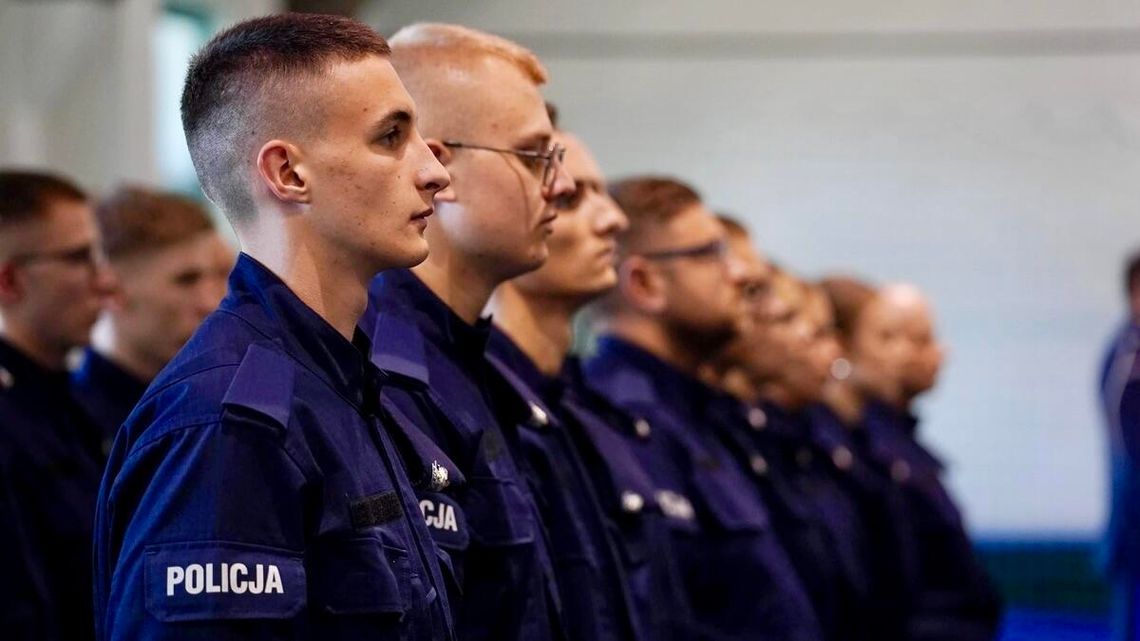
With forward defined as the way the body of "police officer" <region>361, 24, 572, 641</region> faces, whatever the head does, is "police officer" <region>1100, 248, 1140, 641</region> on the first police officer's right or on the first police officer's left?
on the first police officer's left

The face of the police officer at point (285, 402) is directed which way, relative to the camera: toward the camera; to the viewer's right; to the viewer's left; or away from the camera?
to the viewer's right

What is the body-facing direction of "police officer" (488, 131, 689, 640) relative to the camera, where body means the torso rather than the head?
to the viewer's right

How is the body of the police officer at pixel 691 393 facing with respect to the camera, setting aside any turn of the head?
to the viewer's right

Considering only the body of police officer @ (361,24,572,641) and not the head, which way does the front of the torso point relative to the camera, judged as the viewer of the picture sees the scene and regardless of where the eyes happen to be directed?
to the viewer's right

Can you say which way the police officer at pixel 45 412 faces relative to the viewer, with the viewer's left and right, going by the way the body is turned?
facing to the right of the viewer

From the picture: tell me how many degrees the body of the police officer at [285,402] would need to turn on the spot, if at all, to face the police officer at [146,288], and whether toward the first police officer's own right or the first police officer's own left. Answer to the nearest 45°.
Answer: approximately 90° to the first police officer's own left

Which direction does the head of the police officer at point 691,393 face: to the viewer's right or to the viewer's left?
to the viewer's right

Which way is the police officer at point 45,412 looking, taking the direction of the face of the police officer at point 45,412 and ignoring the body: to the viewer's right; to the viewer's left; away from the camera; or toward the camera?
to the viewer's right

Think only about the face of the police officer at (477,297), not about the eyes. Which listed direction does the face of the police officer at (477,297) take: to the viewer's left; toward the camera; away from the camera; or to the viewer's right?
to the viewer's right

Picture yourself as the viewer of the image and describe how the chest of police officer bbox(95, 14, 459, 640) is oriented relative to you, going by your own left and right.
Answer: facing to the right of the viewer
